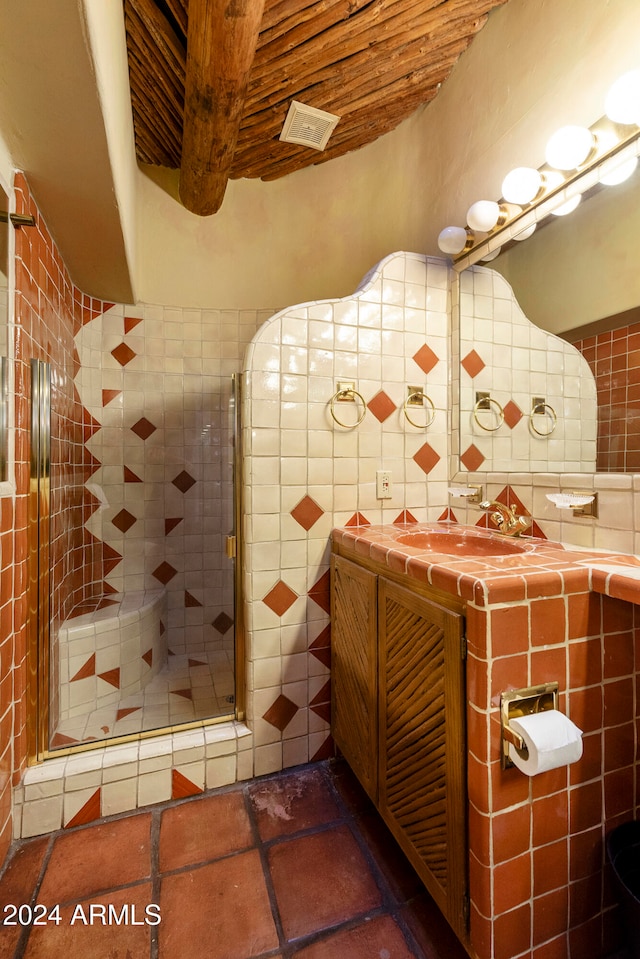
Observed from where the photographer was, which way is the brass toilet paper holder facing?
facing the viewer and to the right of the viewer

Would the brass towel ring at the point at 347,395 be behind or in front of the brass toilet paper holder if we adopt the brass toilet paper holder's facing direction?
behind

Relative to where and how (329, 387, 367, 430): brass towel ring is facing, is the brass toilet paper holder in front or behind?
in front

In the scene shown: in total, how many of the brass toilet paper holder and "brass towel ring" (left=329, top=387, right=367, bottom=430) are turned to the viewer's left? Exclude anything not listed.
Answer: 0

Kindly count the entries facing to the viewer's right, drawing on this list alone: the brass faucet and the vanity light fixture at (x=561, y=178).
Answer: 0

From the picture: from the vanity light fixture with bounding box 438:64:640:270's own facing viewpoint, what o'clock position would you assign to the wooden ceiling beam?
The wooden ceiling beam is roughly at 1 o'clock from the vanity light fixture.

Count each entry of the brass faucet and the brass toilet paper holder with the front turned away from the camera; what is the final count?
0

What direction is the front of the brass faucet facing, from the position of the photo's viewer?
facing the viewer and to the left of the viewer
